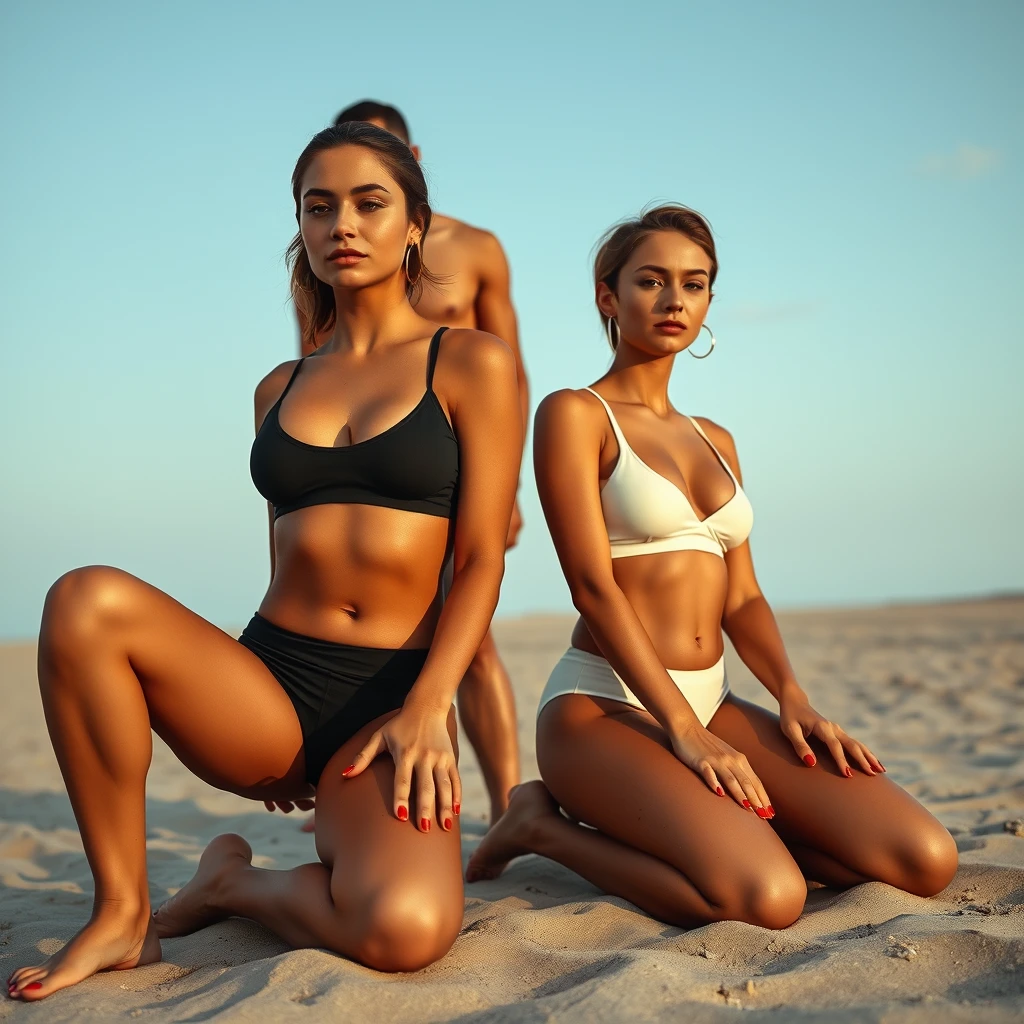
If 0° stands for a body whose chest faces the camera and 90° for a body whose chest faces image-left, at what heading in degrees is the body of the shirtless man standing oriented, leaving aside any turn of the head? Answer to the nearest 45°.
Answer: approximately 0°

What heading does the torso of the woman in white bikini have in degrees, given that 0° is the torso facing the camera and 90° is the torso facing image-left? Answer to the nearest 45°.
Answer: approximately 315°

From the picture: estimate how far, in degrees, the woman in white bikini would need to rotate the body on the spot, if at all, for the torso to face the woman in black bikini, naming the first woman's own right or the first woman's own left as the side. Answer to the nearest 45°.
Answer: approximately 90° to the first woman's own right

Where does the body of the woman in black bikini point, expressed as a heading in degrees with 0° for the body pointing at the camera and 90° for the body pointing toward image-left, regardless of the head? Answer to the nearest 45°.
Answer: approximately 45°

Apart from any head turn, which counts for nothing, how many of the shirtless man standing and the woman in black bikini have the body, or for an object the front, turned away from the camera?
0

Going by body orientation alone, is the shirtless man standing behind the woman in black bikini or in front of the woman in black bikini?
behind

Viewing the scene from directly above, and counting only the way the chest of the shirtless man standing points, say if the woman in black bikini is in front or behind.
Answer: in front

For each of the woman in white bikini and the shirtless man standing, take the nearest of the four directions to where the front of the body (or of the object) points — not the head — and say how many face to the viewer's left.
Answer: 0
